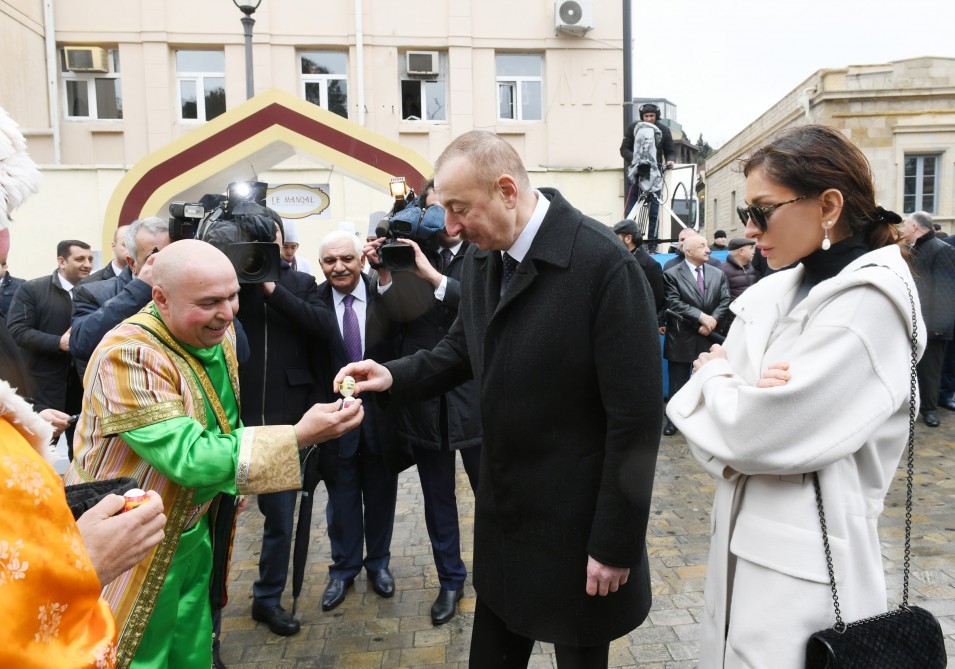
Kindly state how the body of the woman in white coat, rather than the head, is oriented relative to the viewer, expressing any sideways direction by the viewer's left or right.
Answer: facing to the left of the viewer

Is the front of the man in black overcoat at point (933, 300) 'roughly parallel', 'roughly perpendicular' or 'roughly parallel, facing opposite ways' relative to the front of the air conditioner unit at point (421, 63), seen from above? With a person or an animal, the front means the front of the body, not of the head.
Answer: roughly perpendicular

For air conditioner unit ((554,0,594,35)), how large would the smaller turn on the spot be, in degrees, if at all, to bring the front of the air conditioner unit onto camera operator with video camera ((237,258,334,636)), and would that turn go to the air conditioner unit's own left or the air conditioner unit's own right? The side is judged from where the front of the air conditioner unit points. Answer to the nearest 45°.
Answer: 0° — it already faces them

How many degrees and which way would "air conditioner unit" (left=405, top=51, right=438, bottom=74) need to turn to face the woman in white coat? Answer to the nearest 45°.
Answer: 0° — it already faces them

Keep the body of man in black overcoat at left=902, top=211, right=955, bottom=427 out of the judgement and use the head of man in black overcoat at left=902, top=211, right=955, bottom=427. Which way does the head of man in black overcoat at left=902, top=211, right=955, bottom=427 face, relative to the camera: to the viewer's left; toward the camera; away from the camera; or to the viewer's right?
to the viewer's left

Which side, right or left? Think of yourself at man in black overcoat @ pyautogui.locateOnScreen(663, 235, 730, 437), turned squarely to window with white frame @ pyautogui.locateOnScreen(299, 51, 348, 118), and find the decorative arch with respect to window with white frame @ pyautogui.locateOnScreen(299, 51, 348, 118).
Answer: left

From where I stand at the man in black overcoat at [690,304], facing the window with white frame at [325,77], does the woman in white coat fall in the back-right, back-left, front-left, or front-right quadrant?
back-left

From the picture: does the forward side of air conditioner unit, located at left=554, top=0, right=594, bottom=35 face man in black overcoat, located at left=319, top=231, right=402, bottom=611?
yes

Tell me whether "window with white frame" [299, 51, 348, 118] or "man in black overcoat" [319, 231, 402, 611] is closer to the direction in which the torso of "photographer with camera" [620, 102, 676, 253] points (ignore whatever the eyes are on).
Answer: the man in black overcoat

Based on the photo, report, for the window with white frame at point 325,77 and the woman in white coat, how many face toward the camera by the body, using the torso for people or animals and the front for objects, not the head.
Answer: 1

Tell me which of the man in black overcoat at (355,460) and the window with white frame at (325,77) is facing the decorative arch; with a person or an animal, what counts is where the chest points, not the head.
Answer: the window with white frame
